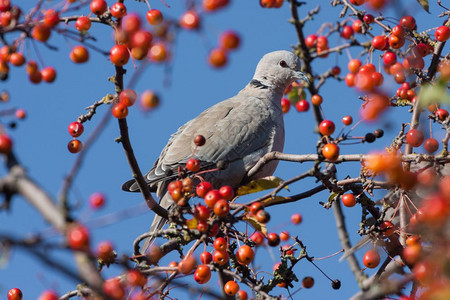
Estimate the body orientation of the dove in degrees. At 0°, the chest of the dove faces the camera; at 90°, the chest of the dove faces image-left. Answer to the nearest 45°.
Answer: approximately 270°

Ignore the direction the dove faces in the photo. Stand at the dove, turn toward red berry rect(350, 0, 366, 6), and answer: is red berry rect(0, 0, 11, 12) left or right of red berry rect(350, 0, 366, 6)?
right

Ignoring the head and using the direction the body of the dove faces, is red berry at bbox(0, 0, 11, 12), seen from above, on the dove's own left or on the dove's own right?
on the dove's own right

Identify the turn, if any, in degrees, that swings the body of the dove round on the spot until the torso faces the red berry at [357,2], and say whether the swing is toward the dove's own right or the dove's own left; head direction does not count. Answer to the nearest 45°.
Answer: approximately 45° to the dove's own right
